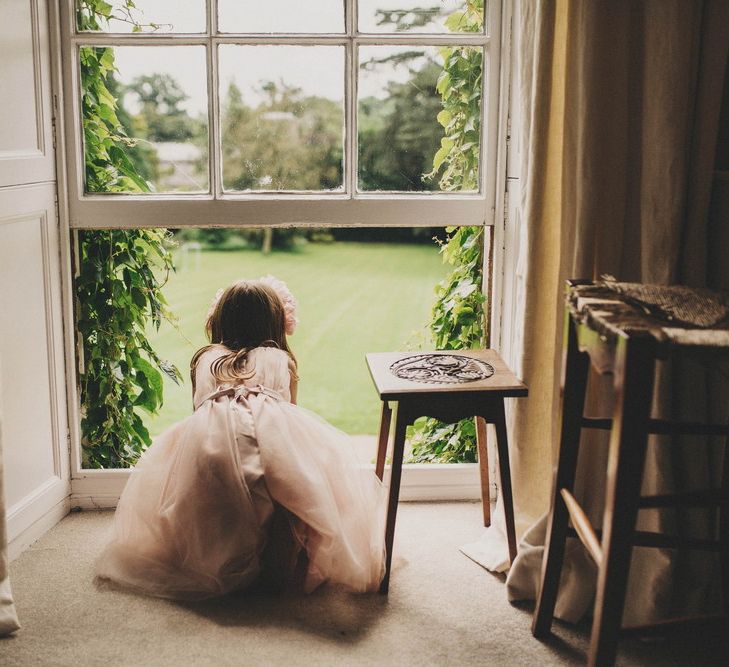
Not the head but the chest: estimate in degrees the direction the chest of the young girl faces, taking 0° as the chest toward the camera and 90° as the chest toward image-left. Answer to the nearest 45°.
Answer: approximately 180°

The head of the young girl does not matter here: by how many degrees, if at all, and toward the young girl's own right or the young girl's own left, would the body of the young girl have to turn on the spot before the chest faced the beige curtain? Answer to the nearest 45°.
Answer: approximately 90° to the young girl's own right

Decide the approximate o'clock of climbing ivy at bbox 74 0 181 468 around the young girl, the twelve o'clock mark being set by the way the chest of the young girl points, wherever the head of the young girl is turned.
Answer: The climbing ivy is roughly at 11 o'clock from the young girl.

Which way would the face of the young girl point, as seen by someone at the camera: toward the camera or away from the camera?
away from the camera

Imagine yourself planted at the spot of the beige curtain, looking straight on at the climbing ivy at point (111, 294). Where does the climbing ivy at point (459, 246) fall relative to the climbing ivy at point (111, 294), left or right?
right

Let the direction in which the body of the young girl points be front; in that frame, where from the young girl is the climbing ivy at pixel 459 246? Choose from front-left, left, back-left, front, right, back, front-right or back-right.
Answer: front-right
